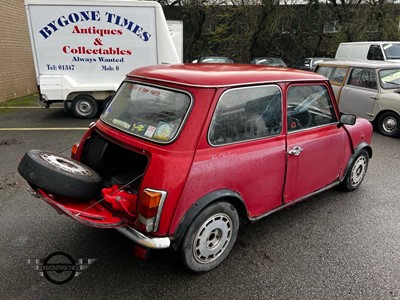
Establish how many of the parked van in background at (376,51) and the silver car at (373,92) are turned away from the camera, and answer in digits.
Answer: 0

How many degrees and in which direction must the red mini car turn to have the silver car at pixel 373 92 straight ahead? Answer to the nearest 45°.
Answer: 0° — it already faces it

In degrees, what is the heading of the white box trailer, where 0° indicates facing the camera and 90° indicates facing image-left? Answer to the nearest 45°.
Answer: approximately 270°

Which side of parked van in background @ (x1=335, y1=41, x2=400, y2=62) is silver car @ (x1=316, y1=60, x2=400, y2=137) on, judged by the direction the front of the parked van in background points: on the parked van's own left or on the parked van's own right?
on the parked van's own right

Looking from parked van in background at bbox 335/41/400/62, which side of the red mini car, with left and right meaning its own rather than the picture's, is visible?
front

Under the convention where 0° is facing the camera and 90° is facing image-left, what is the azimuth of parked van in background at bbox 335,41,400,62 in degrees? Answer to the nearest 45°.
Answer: approximately 315°

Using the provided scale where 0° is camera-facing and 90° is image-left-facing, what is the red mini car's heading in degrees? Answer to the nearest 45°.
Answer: approximately 225°

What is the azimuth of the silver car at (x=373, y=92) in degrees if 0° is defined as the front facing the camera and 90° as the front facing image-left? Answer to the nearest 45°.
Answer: approximately 315°

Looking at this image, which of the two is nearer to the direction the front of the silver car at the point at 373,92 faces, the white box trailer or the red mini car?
the red mini car
